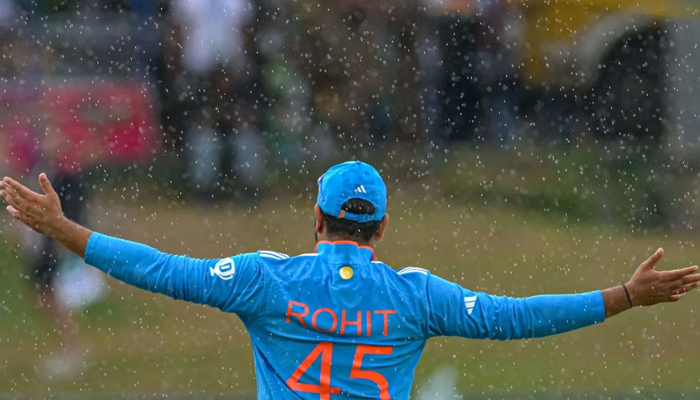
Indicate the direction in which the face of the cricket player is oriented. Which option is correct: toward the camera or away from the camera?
away from the camera

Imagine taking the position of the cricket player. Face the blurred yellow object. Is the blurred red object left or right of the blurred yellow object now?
left

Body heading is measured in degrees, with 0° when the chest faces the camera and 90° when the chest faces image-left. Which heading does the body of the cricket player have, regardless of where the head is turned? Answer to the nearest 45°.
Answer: approximately 180°
